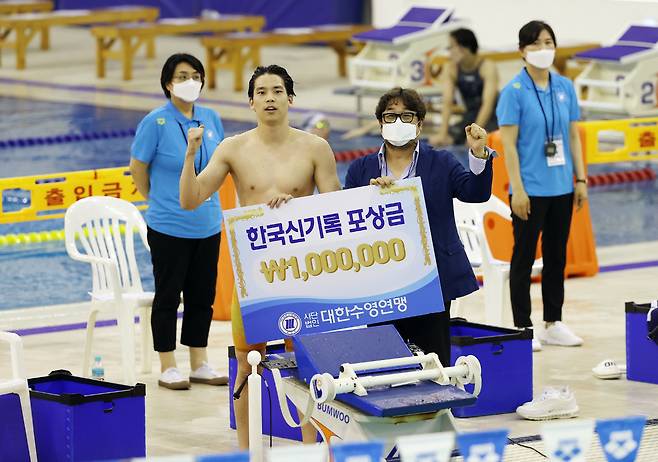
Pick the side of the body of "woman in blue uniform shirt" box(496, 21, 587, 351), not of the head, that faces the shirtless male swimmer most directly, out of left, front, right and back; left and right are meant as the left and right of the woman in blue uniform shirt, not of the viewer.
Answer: right
